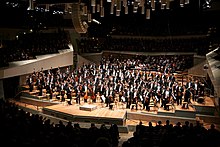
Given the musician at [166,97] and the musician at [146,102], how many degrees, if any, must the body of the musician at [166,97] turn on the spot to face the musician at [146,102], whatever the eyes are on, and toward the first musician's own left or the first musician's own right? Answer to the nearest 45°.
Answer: approximately 45° to the first musician's own right
